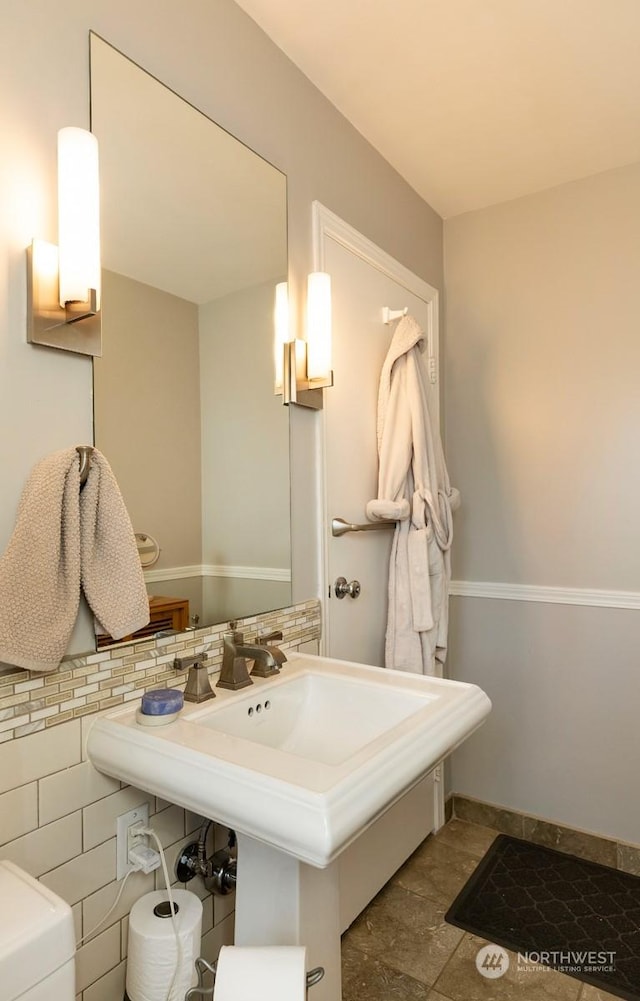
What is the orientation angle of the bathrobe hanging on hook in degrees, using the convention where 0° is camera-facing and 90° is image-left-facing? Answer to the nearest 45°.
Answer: approximately 315°

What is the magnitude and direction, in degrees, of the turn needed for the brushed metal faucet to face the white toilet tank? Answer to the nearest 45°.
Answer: approximately 90° to its right

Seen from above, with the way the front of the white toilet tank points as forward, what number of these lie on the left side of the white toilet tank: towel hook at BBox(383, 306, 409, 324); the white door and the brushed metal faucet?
3

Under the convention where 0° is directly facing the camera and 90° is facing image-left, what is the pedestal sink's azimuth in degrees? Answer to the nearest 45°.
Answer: approximately 315°

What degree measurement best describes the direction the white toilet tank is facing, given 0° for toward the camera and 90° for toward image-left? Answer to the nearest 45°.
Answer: approximately 315°
